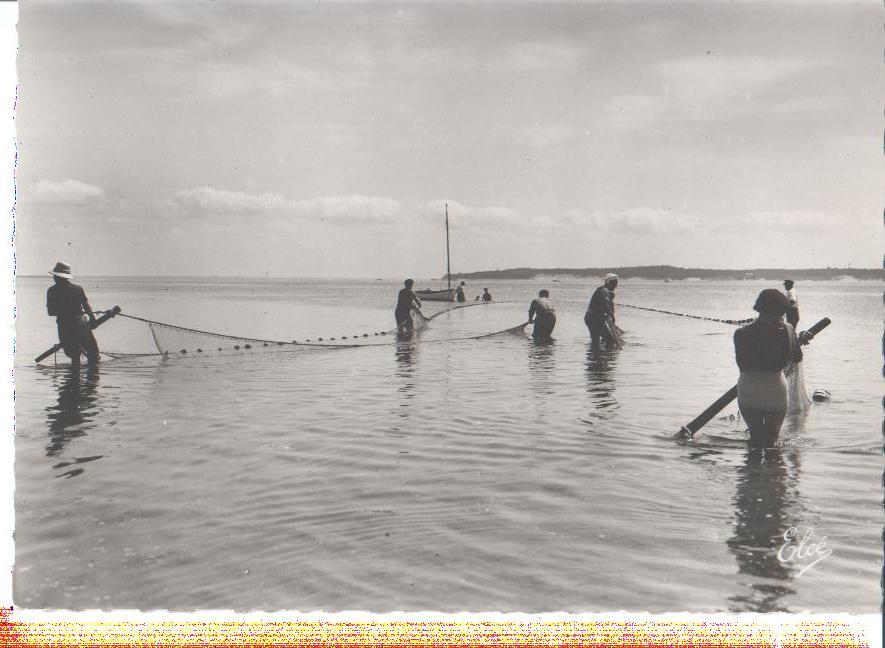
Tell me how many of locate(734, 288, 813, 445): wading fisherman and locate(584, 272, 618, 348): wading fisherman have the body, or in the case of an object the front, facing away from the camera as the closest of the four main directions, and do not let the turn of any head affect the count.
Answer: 1

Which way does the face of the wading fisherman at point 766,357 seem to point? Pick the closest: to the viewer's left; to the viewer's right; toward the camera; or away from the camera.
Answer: away from the camera

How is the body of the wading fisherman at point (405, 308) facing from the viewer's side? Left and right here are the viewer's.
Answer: facing away from the viewer and to the right of the viewer

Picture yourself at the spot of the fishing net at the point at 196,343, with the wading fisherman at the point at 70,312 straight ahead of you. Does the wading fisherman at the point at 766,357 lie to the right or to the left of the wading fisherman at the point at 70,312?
left

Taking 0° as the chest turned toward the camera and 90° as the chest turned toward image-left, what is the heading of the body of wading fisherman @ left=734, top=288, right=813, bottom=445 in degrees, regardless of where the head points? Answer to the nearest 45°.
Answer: approximately 180°

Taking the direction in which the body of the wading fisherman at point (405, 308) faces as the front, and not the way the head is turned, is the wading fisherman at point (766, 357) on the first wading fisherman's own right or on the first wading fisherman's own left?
on the first wading fisherman's own right
